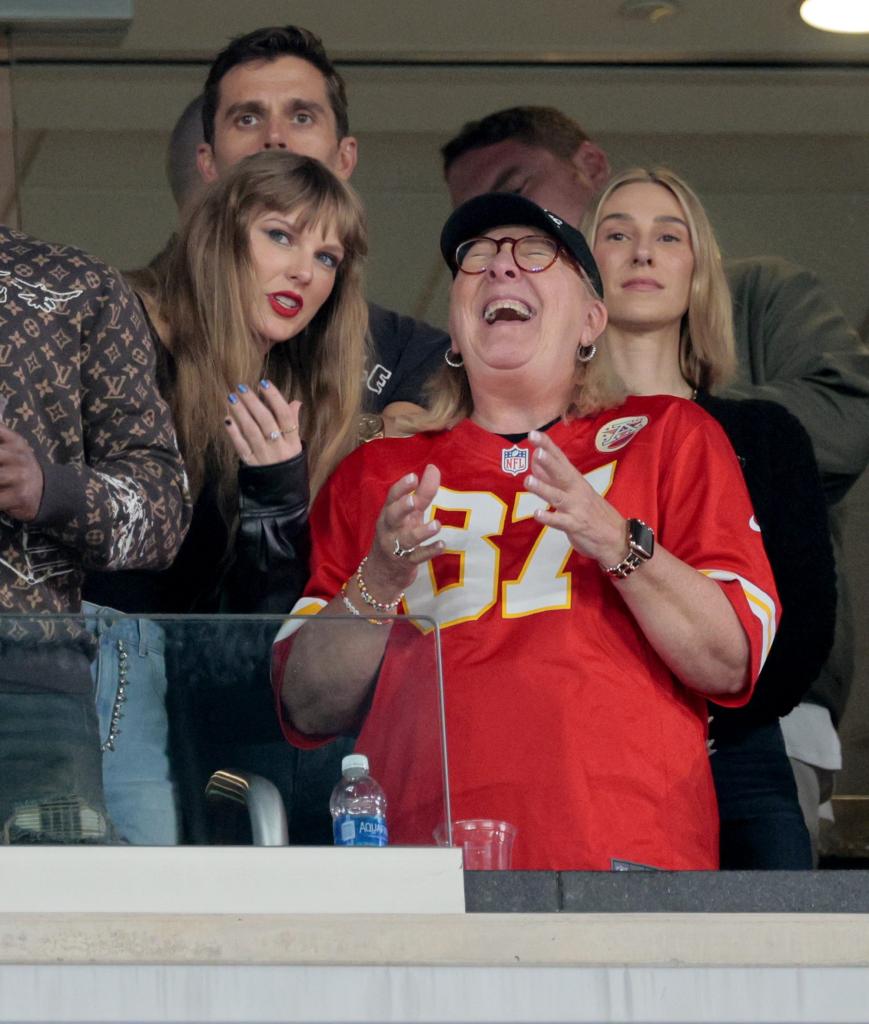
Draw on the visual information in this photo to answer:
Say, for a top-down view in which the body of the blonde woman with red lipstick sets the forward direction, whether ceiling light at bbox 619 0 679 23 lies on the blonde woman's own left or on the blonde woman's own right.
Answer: on the blonde woman's own left

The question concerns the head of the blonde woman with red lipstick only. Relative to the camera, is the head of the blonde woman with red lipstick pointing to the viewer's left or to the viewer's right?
to the viewer's right

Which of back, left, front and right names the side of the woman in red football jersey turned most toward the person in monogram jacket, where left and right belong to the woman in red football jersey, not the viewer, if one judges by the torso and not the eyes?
right

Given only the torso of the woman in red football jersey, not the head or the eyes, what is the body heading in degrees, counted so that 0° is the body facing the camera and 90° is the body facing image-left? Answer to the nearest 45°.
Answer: approximately 0°
